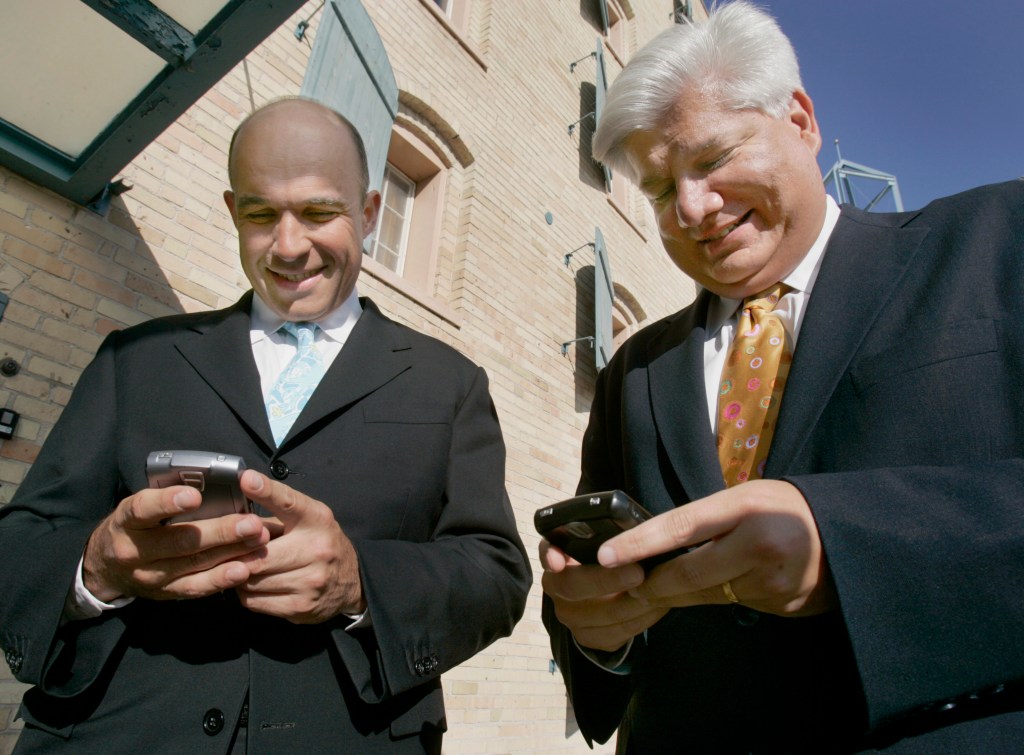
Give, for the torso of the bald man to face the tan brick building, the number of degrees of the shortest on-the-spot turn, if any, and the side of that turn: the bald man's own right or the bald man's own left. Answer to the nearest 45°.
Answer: approximately 180°

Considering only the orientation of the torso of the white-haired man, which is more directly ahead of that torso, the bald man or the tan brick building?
the bald man

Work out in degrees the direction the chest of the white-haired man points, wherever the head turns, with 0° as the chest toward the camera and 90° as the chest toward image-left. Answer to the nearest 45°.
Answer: approximately 45°

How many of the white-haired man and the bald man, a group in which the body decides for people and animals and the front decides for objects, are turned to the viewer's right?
0

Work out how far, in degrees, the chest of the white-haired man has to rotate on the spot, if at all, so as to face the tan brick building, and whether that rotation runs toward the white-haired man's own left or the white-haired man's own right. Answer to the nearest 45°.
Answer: approximately 90° to the white-haired man's own right

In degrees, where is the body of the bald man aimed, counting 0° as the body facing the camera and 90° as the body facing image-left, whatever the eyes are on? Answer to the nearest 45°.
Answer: approximately 0°

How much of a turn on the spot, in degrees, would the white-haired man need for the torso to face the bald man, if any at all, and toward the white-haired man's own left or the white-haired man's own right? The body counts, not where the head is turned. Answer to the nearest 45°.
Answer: approximately 45° to the white-haired man's own right

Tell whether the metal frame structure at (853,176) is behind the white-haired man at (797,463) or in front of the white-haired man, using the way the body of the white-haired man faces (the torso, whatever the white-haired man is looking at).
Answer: behind

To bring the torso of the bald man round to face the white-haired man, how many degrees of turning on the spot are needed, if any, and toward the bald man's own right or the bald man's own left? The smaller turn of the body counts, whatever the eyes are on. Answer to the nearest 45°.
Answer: approximately 45° to the bald man's own left

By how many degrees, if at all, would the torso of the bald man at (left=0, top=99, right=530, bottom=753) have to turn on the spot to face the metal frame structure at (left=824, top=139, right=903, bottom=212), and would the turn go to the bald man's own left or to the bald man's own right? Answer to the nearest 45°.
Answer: approximately 135° to the bald man's own left
